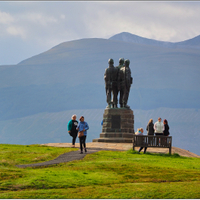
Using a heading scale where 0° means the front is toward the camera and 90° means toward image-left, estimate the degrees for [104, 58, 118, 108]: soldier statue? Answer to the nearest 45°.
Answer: approximately 180°

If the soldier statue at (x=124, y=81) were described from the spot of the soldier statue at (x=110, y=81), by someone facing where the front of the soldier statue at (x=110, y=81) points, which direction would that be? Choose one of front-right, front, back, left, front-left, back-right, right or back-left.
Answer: right
